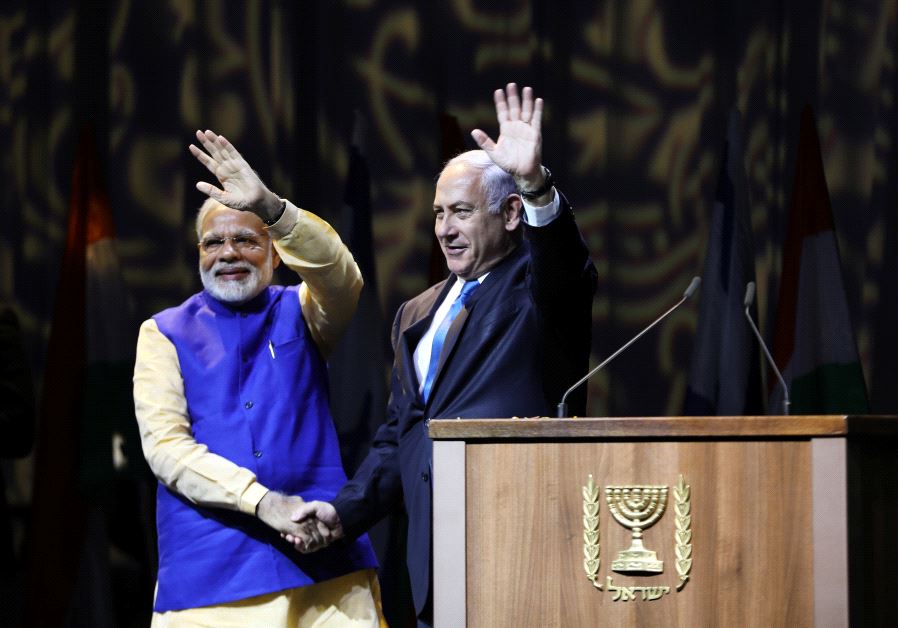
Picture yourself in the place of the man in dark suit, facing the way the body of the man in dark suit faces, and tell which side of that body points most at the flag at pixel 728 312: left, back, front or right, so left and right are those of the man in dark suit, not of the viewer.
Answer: back

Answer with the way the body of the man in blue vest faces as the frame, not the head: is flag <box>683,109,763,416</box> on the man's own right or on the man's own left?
on the man's own left

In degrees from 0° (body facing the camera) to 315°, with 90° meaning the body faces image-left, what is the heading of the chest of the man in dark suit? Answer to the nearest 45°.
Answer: approximately 45°

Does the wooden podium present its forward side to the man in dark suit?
no

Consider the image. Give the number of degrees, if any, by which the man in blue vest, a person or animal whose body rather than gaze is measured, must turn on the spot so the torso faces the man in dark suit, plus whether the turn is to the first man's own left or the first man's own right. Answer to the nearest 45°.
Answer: approximately 45° to the first man's own left

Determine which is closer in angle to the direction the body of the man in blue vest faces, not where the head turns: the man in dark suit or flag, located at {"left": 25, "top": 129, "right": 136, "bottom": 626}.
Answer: the man in dark suit

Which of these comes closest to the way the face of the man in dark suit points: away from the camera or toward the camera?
toward the camera

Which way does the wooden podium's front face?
toward the camera

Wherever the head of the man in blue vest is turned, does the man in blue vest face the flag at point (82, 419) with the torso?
no

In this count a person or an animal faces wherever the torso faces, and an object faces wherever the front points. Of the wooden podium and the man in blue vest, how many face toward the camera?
2

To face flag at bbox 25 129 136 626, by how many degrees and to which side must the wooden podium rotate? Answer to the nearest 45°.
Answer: approximately 135° to its right

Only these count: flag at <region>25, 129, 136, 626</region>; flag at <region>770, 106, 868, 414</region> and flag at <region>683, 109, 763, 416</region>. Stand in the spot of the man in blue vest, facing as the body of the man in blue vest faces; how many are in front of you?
0

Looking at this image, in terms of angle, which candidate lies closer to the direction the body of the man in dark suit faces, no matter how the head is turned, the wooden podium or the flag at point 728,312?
the wooden podium

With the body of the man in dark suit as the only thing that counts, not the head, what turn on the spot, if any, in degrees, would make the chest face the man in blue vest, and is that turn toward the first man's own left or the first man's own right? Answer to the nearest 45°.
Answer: approximately 90° to the first man's own right

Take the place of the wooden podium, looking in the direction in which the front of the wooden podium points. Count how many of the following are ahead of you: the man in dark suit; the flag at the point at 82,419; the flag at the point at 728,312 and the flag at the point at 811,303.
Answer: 0

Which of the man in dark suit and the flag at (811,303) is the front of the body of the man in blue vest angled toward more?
the man in dark suit

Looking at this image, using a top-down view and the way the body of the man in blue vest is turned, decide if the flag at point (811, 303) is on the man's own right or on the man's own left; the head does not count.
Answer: on the man's own left
